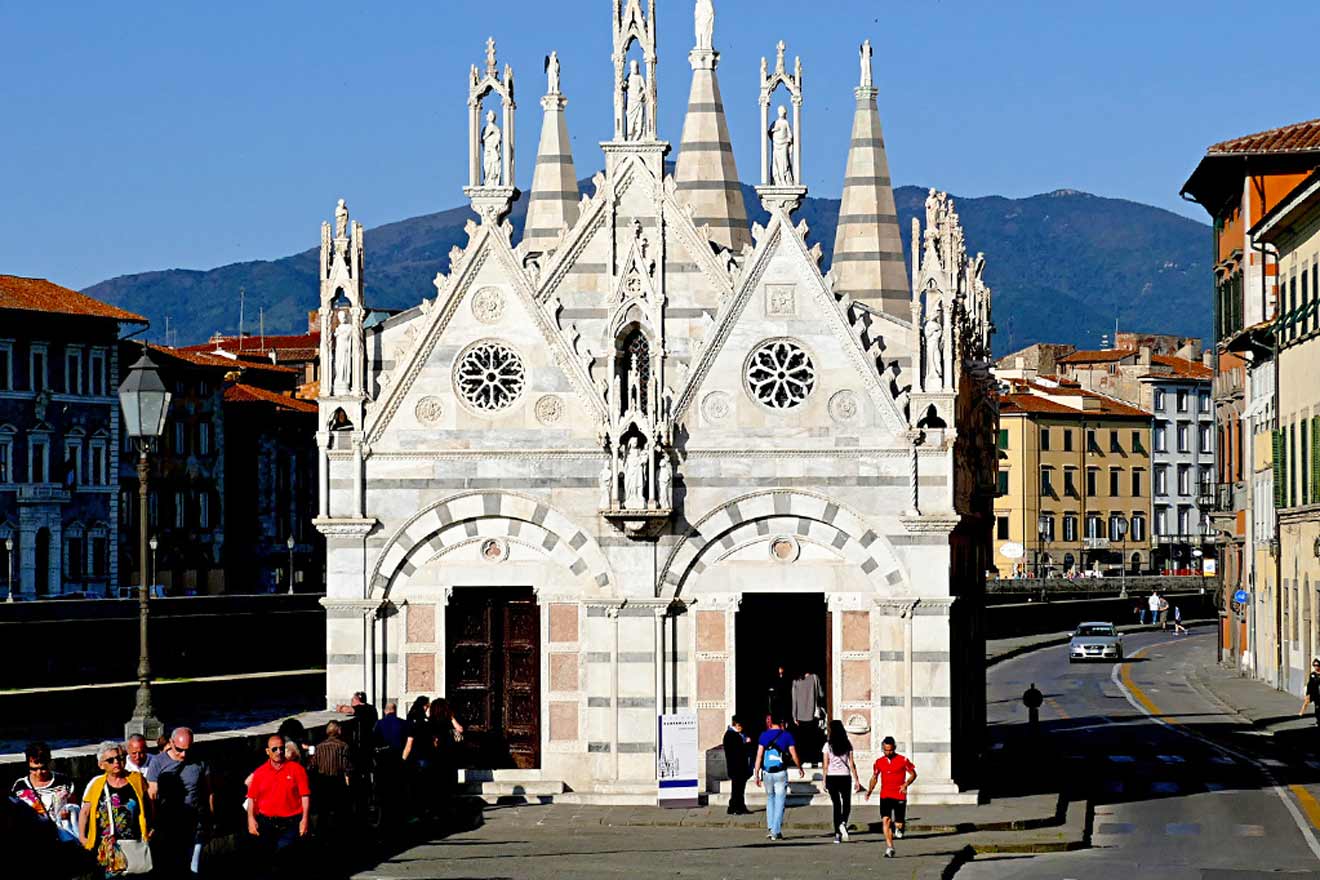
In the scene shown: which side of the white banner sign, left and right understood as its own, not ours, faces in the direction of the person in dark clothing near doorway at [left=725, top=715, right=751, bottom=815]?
left

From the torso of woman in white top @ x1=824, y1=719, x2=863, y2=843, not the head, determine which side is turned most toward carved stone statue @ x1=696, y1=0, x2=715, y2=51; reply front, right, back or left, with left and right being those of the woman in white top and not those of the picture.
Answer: front

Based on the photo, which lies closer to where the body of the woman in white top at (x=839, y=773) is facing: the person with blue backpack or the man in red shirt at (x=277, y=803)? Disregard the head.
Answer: the person with blue backpack

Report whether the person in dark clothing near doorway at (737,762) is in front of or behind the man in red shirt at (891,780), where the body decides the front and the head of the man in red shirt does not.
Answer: behind

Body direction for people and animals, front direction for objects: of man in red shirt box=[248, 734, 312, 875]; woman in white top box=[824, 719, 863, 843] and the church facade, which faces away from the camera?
the woman in white top

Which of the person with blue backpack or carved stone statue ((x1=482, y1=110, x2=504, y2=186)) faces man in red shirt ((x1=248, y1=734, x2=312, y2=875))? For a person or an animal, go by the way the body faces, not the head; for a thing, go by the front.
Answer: the carved stone statue

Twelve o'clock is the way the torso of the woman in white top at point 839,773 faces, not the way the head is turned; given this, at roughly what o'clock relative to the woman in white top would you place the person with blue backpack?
The person with blue backpack is roughly at 10 o'clock from the woman in white top.

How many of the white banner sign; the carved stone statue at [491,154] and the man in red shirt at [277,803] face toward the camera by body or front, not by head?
3

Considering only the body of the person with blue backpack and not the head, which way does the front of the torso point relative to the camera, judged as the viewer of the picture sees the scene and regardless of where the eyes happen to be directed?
away from the camera

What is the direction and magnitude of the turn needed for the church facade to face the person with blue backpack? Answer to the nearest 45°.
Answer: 0° — it already faces them

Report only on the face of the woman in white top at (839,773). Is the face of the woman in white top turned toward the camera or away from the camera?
away from the camera

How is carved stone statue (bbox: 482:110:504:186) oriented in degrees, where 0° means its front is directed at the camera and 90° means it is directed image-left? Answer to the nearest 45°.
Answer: approximately 0°

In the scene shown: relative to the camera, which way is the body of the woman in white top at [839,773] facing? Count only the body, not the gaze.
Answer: away from the camera
